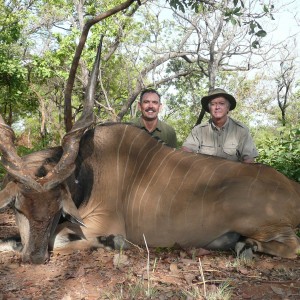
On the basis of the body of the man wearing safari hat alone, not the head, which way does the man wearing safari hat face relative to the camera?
toward the camera
